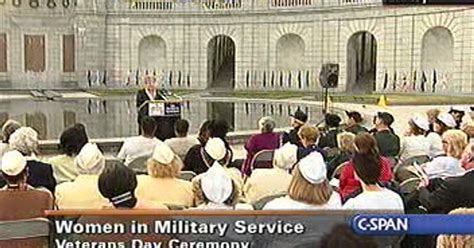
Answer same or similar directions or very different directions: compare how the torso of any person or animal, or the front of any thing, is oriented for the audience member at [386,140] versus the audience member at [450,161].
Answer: same or similar directions

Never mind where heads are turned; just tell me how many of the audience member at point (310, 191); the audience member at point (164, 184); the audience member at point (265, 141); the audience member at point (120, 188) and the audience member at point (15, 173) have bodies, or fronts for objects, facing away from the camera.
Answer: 5

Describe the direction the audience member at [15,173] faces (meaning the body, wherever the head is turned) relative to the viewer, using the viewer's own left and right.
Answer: facing away from the viewer

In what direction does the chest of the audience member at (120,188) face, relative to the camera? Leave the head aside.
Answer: away from the camera

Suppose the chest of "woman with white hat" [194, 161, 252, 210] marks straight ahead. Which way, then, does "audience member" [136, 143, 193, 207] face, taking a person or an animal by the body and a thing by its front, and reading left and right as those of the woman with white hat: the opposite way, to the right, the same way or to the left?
the same way

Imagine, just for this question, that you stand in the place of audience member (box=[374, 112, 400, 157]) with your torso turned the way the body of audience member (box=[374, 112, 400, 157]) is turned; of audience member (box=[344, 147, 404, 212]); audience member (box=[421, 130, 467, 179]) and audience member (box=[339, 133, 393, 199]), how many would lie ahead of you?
0

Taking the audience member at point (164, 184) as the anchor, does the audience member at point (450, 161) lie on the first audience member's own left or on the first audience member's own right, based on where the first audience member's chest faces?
on the first audience member's own right

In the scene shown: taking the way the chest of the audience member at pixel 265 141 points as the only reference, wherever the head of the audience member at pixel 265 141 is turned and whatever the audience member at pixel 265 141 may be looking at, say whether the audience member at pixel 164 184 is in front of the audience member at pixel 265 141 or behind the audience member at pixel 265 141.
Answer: behind

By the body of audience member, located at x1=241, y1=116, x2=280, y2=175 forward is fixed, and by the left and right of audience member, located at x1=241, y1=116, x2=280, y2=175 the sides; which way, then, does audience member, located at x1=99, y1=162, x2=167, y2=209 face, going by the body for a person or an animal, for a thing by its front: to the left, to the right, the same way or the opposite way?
the same way

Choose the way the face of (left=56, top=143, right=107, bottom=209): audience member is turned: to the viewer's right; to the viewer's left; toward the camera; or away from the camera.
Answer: away from the camera

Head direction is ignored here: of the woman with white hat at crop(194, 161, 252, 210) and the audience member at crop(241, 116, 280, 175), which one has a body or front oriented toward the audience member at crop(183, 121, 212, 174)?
the woman with white hat

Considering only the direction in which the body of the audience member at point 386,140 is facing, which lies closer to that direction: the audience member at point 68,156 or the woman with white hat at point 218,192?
the audience member

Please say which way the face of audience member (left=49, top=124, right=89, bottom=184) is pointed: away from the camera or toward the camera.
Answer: away from the camera

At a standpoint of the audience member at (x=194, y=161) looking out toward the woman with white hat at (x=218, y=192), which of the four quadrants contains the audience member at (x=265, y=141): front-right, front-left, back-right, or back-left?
back-left

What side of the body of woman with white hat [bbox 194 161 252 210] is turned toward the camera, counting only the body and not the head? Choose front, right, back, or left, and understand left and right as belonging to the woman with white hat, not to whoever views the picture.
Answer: back

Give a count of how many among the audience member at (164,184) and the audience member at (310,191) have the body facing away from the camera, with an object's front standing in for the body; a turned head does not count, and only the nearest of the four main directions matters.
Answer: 2

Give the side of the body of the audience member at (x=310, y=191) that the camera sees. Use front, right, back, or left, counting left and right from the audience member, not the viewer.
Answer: back
